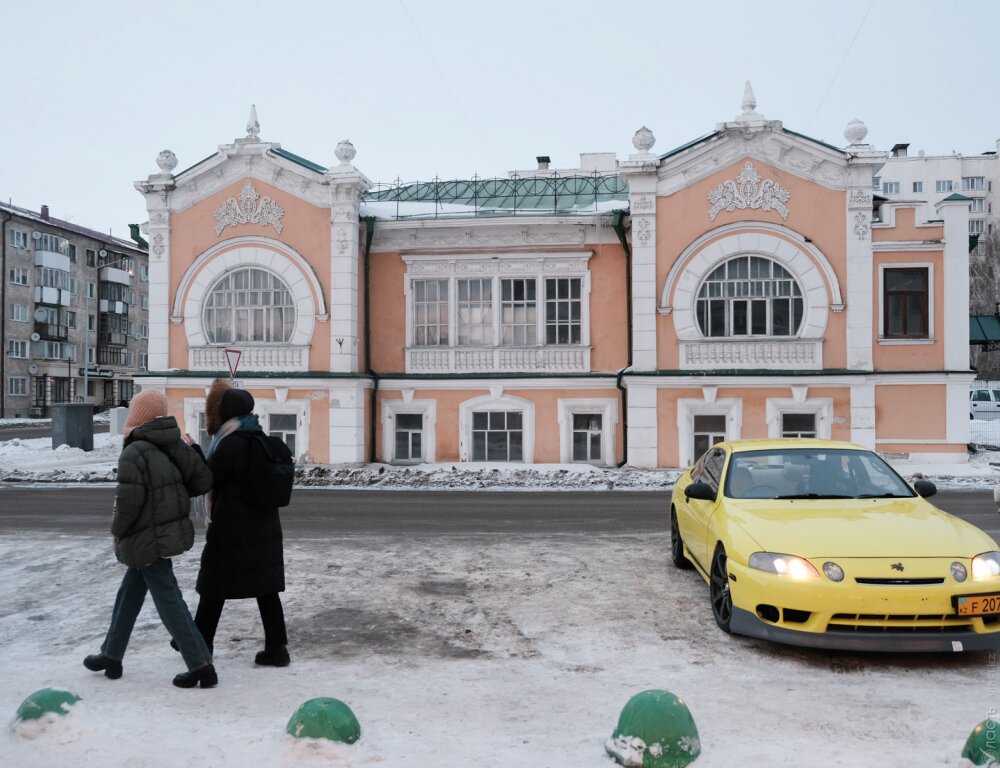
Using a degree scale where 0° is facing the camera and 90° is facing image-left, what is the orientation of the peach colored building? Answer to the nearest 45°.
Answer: approximately 0°

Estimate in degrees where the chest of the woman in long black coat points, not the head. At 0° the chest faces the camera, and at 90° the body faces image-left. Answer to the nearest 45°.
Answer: approximately 90°

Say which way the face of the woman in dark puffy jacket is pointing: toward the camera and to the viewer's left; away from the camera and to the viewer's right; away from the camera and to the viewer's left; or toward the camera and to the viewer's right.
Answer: away from the camera and to the viewer's left

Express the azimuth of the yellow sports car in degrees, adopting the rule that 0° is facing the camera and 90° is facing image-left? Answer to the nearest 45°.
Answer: approximately 315°

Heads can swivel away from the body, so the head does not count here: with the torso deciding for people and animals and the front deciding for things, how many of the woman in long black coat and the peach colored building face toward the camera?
1

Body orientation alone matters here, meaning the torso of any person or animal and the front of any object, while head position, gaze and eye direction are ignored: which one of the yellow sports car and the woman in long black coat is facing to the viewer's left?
the woman in long black coat

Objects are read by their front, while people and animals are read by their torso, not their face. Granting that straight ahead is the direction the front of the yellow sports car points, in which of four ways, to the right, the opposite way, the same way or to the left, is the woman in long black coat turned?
to the right

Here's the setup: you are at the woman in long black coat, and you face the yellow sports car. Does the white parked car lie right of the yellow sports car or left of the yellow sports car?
left

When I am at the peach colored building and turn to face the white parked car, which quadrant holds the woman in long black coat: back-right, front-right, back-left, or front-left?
back-right

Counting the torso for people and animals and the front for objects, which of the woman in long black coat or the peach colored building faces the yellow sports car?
the peach colored building

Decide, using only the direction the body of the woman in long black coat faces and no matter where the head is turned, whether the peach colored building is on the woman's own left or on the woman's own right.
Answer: on the woman's own right
